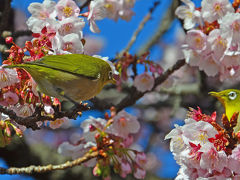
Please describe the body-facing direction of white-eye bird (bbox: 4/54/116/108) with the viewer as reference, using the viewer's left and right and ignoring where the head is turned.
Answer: facing to the right of the viewer
